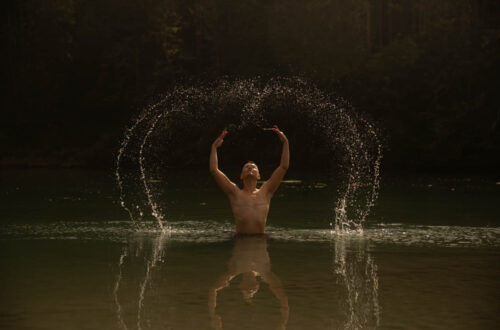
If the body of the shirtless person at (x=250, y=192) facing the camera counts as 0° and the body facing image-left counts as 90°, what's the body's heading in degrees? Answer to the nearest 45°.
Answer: approximately 0°
